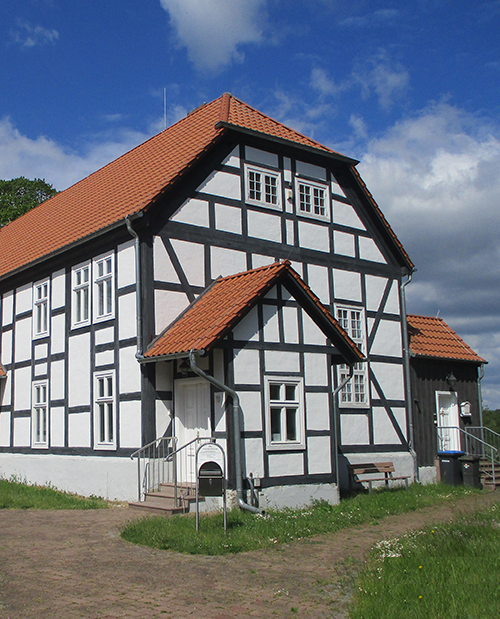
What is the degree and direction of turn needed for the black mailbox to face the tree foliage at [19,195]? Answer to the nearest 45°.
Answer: approximately 180°

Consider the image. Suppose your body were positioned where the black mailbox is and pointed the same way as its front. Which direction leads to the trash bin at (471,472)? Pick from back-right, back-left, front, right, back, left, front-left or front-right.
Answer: back-left

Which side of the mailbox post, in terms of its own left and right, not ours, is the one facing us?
front

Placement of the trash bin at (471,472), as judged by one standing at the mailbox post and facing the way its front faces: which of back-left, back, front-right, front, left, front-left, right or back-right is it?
back-left

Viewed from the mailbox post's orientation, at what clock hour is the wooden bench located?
The wooden bench is roughly at 7 o'clock from the mailbox post.

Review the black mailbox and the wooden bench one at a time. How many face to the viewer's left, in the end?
0

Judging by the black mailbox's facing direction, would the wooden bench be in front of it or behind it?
behind

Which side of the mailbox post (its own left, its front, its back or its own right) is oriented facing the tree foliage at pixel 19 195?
back

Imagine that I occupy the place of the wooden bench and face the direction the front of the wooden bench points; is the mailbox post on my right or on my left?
on my right

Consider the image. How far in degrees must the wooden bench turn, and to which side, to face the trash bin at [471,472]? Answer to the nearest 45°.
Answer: approximately 45° to its left

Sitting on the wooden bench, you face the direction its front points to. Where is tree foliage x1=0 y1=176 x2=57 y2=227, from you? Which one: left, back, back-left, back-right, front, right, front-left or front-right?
back

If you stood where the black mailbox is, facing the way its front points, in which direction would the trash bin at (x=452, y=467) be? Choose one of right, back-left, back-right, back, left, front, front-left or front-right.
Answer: back-left

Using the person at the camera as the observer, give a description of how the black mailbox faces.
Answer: facing the viewer
